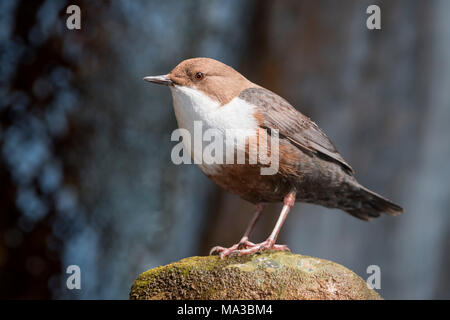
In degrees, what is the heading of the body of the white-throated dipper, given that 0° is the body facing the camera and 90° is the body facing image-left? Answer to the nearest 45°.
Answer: approximately 90°
